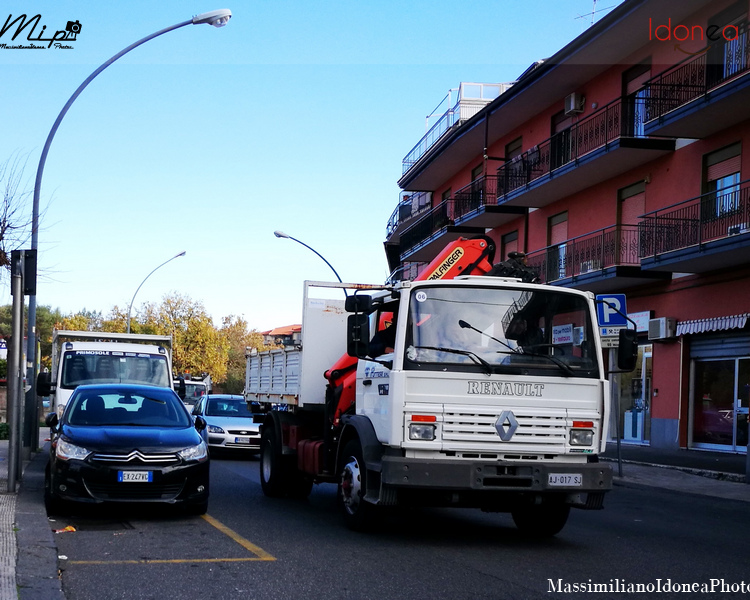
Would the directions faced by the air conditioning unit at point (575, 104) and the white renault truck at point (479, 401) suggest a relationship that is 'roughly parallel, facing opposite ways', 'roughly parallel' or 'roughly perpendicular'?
roughly perpendicular

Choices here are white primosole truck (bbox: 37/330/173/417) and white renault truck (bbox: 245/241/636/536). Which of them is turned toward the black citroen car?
white primosole truck (bbox: 37/330/173/417)

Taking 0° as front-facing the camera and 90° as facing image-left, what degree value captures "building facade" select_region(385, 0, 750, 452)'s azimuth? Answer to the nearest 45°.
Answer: approximately 45°

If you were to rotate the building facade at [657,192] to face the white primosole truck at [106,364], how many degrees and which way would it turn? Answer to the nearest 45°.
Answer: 0° — it already faces it

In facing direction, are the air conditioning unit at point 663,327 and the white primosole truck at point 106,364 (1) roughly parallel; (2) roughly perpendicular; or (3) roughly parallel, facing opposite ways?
roughly perpendicular

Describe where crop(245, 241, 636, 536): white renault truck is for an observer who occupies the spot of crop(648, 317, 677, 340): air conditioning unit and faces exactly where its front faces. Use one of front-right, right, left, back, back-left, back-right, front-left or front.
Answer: front-left

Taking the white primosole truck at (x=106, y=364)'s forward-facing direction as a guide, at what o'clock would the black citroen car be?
The black citroen car is roughly at 12 o'clock from the white primosole truck.

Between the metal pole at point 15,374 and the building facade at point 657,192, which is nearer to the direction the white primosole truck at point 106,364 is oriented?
the metal pole

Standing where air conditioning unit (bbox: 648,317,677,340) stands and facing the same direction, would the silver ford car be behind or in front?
in front

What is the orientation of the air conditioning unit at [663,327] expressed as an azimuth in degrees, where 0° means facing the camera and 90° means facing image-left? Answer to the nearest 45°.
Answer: approximately 45°

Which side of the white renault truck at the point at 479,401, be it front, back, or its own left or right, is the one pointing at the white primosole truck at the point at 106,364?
back

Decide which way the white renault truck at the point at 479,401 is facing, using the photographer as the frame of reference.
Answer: facing the viewer and to the right of the viewer

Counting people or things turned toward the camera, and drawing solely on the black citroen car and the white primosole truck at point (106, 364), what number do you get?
2

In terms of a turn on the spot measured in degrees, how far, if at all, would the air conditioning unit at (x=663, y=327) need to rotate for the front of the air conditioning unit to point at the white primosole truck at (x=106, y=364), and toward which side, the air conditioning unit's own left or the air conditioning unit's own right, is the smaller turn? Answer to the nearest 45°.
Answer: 0° — it already faces it

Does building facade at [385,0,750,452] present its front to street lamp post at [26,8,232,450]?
yes
